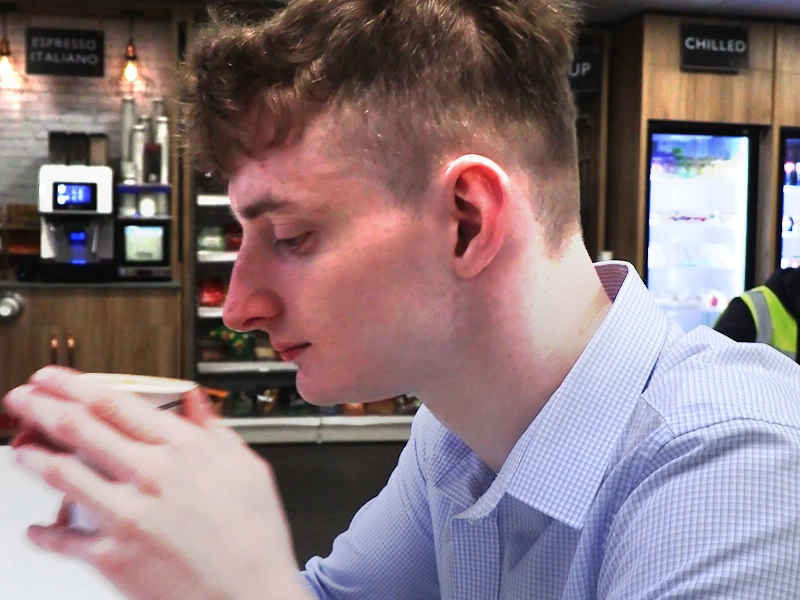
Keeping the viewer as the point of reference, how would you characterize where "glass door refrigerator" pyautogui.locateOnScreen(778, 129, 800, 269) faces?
facing the viewer

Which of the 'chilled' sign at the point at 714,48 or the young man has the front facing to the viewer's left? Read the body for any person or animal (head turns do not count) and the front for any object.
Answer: the young man

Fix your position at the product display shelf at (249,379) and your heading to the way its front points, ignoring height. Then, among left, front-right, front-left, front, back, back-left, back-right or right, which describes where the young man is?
front

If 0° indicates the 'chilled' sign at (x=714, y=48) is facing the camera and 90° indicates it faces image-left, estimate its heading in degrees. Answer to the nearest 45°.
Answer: approximately 0°

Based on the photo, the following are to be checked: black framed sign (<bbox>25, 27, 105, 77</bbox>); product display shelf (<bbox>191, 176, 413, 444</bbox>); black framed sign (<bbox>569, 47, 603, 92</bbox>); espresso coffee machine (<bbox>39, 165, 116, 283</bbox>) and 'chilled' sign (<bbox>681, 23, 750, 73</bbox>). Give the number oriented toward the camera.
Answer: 5

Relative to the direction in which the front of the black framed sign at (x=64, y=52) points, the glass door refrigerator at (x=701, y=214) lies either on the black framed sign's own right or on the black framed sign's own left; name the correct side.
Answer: on the black framed sign's own left

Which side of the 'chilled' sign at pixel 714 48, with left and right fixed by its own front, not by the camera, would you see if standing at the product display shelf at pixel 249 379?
right

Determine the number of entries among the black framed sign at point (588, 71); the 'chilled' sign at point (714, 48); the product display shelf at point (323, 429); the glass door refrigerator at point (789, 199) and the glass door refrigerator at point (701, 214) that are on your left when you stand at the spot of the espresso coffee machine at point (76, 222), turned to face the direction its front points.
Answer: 5

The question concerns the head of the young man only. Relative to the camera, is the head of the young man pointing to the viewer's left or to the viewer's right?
to the viewer's left

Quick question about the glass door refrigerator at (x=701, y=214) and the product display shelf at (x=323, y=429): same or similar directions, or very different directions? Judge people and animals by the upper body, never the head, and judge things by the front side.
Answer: same or similar directions

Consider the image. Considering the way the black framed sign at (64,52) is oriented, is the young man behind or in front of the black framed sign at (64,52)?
in front

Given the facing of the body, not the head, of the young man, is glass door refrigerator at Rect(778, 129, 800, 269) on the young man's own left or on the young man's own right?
on the young man's own right

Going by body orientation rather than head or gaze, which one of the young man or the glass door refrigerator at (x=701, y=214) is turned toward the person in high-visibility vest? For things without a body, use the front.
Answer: the glass door refrigerator

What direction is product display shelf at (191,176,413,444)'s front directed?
toward the camera

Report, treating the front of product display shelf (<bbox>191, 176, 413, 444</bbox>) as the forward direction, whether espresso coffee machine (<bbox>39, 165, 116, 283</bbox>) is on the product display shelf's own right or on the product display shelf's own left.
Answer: on the product display shelf's own right
